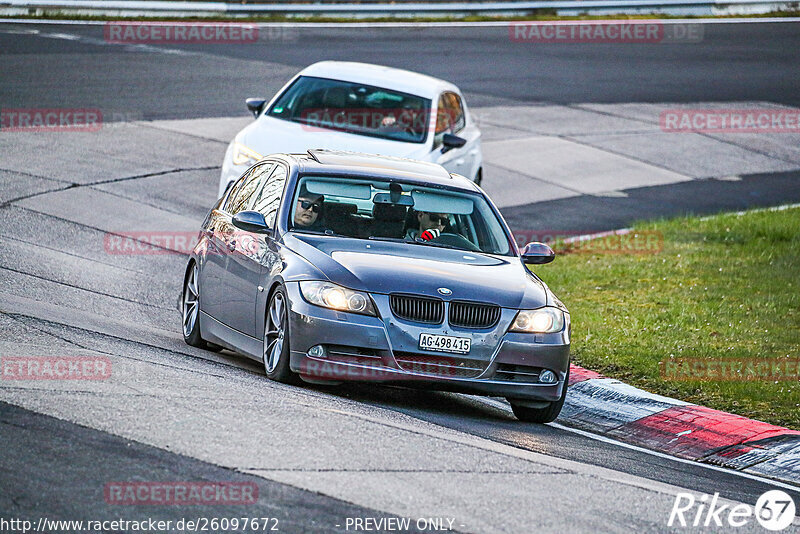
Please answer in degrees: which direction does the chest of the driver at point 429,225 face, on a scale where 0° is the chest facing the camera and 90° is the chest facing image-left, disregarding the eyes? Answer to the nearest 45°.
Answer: approximately 315°

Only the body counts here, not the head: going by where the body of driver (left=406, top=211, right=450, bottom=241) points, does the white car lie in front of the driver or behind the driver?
behind

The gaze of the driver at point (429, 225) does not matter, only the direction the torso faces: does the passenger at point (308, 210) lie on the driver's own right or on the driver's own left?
on the driver's own right
